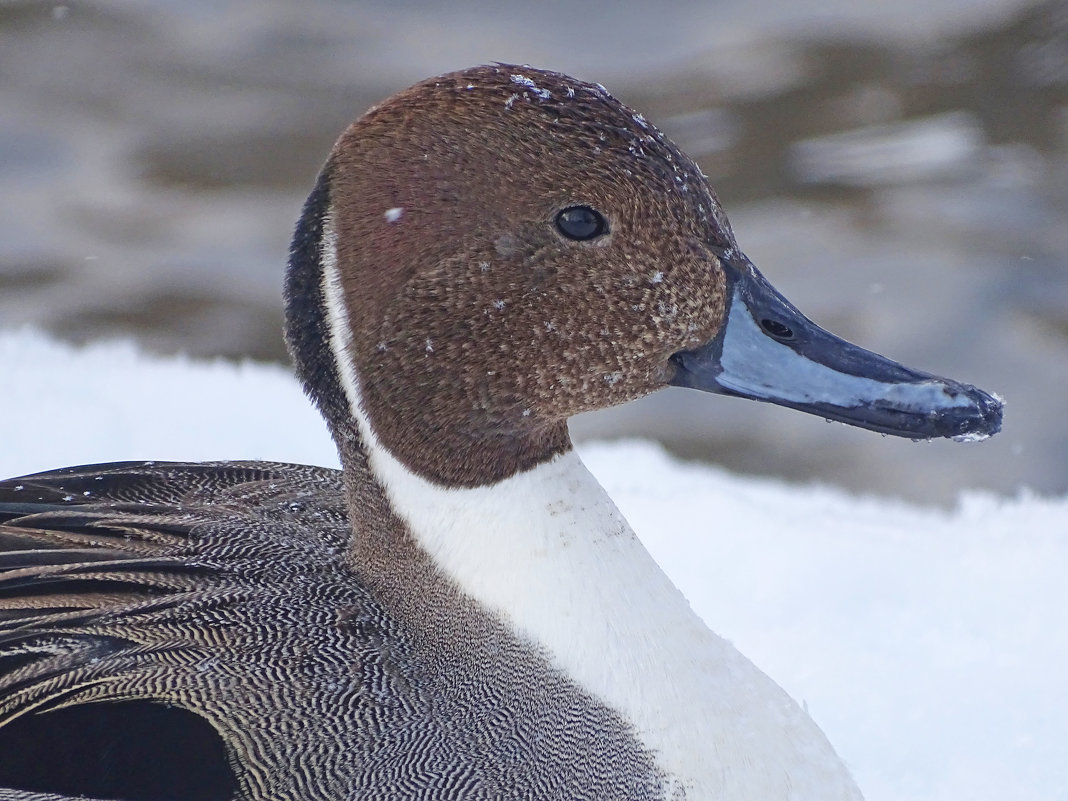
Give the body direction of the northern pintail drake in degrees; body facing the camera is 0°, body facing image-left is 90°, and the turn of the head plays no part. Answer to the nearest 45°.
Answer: approximately 270°
